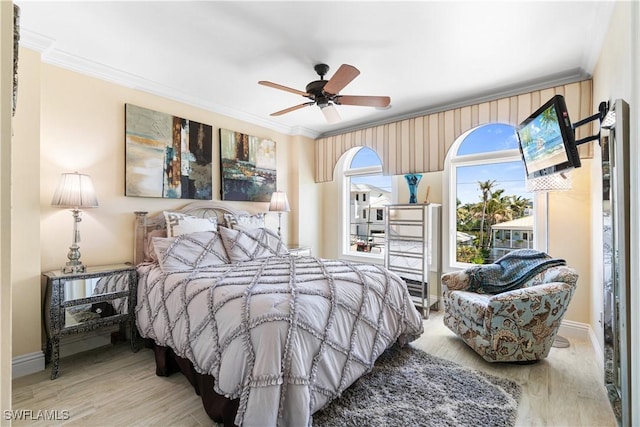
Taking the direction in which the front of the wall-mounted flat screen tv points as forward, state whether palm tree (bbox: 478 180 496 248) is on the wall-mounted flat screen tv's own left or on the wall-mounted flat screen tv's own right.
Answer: on the wall-mounted flat screen tv's own right

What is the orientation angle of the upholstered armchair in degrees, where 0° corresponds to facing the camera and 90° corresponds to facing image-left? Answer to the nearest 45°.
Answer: approximately 45°
